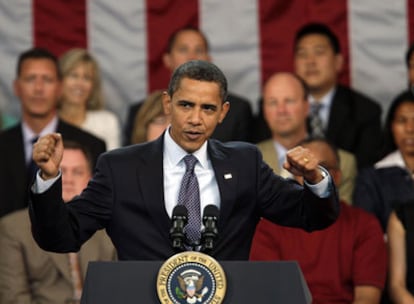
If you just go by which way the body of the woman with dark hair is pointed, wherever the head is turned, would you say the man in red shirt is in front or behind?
in front

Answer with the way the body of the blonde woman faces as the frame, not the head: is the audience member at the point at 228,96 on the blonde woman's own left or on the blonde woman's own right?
on the blonde woman's own left

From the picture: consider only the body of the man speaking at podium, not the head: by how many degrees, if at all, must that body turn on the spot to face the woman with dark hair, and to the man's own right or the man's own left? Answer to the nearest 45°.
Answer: approximately 135° to the man's own left

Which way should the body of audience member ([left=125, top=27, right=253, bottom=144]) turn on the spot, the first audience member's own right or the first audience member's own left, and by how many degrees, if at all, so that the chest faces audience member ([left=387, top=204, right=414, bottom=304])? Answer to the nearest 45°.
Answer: approximately 45° to the first audience member's own left

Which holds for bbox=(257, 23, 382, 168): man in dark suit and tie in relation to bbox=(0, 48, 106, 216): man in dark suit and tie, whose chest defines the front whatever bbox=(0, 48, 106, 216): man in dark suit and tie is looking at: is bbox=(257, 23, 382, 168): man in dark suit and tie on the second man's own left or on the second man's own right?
on the second man's own left

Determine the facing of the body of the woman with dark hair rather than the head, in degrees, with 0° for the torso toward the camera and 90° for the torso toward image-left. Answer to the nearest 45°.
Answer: approximately 0°

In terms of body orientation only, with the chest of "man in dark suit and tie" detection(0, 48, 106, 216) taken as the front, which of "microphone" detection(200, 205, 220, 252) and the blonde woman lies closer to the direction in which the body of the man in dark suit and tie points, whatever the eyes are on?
the microphone
